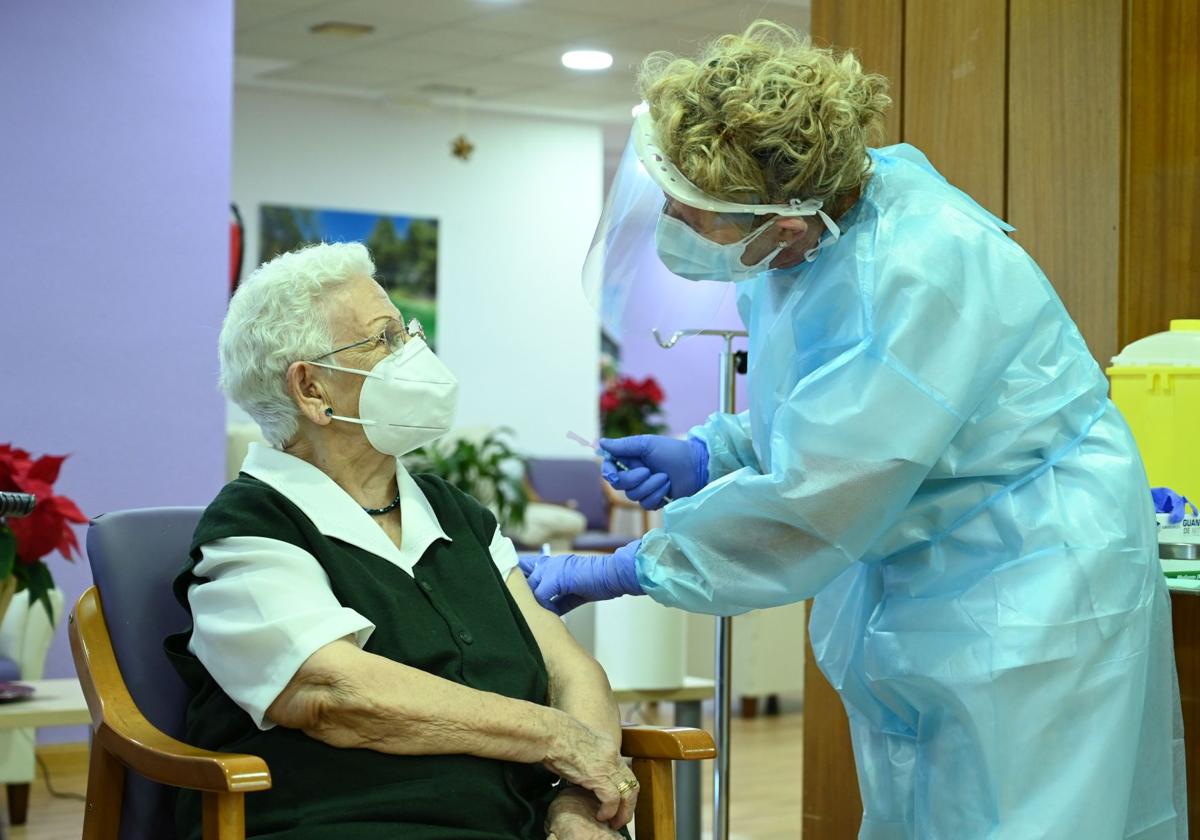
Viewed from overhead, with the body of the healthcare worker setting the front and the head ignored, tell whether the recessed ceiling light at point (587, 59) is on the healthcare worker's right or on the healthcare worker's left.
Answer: on the healthcare worker's right

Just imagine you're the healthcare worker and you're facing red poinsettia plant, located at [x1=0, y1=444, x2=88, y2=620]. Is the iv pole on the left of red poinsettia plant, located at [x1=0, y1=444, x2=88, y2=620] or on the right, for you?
right

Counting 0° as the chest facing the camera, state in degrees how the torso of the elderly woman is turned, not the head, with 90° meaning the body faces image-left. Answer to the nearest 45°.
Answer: approximately 315°

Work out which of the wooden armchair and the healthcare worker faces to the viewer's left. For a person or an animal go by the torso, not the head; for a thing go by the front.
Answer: the healthcare worker

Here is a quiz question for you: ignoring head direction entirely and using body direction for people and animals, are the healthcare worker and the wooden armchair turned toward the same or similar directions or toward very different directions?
very different directions

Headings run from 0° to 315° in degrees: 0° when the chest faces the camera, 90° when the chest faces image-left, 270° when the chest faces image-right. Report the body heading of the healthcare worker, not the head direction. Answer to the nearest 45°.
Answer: approximately 90°

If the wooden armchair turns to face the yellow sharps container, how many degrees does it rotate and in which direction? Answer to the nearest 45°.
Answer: approximately 45° to its left

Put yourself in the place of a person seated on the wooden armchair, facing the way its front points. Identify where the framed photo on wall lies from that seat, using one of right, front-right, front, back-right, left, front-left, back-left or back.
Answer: back-left

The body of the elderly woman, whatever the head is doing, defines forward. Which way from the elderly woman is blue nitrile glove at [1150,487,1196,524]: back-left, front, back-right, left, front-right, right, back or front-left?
front-left

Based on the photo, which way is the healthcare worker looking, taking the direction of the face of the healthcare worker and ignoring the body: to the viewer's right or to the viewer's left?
to the viewer's left

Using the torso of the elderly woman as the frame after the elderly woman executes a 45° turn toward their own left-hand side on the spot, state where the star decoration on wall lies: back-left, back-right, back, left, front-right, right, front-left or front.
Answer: left
